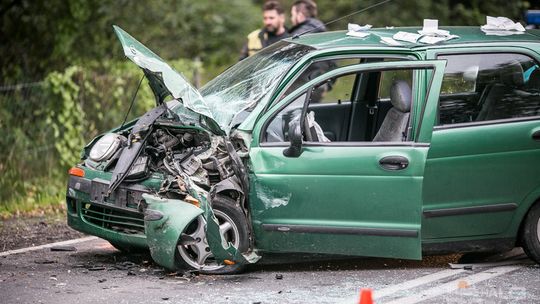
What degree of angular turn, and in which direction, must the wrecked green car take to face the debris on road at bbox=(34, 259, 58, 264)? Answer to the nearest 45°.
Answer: approximately 45° to its right

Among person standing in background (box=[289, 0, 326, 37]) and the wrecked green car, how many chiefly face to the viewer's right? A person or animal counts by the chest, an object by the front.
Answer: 0

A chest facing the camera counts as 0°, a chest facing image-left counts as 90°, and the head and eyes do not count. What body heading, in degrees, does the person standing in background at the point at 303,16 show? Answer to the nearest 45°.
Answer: approximately 90°

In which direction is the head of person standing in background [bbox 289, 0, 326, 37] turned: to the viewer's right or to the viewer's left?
to the viewer's left

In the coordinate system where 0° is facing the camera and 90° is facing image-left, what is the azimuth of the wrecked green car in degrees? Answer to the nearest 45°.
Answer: approximately 45°

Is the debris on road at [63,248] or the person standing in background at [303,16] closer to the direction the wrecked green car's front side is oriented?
the debris on road

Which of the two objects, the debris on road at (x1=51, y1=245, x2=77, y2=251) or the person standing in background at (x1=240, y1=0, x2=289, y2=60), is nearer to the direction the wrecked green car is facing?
the debris on road

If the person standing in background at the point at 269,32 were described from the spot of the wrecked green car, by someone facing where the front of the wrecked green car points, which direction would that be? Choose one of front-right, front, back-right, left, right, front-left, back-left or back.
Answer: back-right
